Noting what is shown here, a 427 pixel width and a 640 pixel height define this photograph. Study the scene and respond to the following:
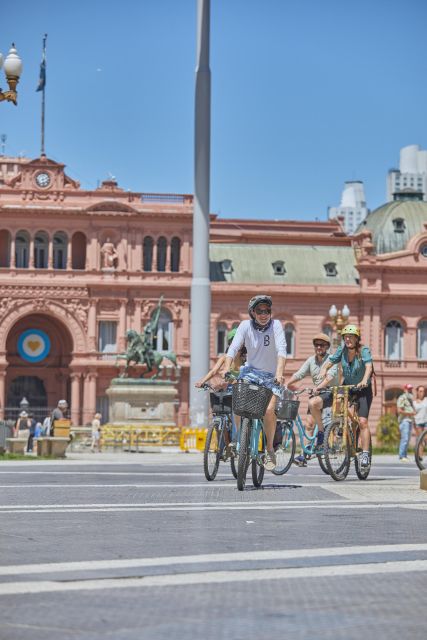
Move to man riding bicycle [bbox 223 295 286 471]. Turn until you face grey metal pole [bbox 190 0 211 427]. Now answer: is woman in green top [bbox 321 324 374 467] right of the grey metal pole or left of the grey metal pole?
right

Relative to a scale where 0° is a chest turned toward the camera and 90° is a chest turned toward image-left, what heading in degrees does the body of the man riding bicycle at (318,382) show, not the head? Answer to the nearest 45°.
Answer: approximately 45°

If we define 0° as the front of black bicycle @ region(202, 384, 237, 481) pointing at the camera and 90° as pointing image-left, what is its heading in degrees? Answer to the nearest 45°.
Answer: approximately 45°

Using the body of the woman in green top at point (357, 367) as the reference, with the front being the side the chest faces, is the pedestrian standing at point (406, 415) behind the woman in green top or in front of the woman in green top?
behind

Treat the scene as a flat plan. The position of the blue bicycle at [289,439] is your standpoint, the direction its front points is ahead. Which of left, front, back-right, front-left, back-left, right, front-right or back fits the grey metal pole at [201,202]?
back-right

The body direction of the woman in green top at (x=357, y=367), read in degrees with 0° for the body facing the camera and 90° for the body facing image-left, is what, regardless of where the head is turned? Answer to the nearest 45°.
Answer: approximately 45°

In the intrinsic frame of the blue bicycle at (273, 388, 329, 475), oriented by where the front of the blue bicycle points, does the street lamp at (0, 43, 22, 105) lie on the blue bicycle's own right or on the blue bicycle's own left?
on the blue bicycle's own right

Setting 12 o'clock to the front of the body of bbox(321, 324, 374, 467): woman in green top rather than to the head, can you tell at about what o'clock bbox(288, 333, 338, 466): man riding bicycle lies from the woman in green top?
The man riding bicycle is roughly at 4 o'clock from the woman in green top.
